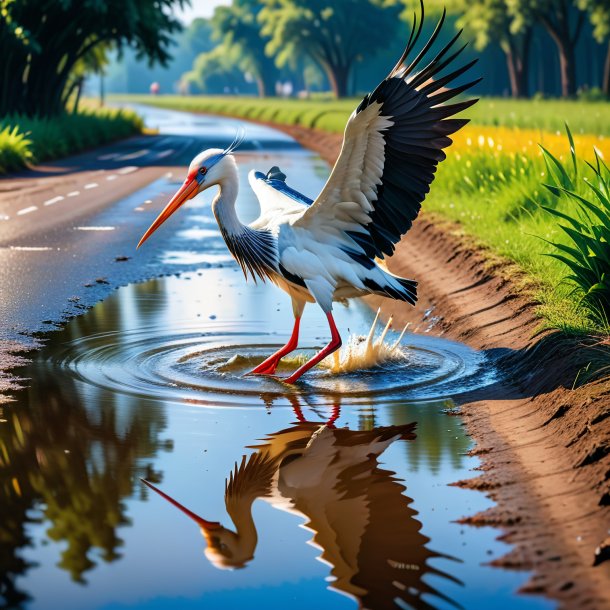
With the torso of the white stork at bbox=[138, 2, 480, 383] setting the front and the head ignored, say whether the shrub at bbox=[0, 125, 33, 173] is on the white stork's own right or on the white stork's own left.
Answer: on the white stork's own right

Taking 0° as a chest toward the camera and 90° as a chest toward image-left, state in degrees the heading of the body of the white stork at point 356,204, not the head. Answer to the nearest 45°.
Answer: approximately 90°
